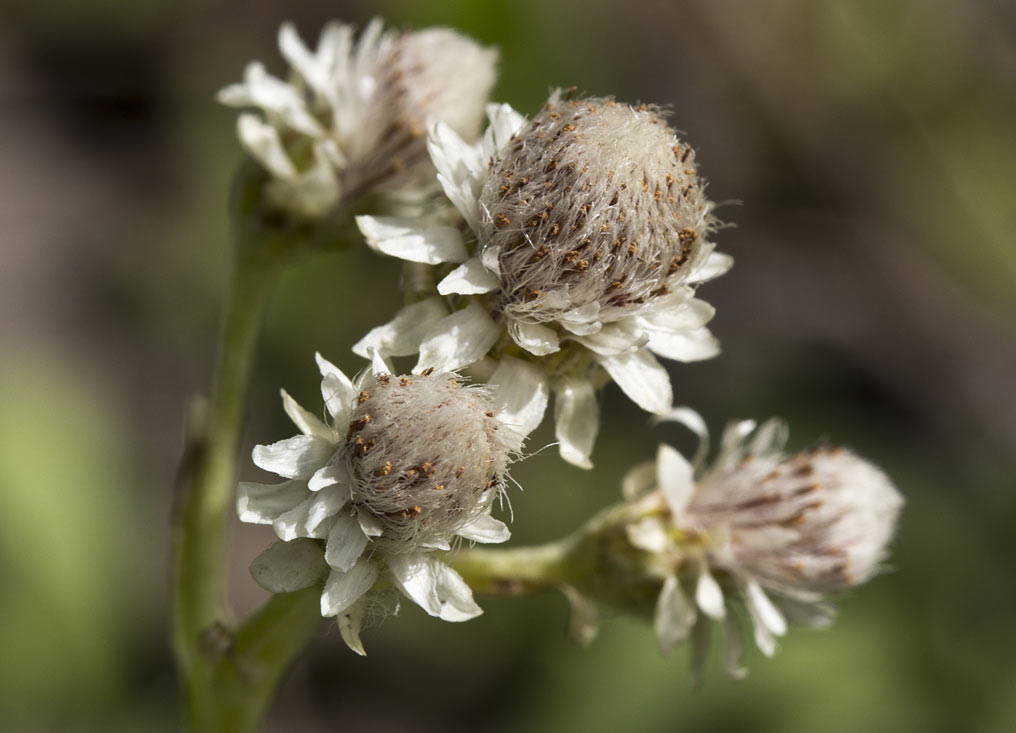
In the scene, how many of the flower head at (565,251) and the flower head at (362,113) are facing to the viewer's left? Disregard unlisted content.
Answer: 0

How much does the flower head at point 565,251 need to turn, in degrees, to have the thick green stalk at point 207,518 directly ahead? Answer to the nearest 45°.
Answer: approximately 135° to its right

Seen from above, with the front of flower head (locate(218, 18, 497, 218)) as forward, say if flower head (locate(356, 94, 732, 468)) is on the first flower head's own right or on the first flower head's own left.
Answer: on the first flower head's own right

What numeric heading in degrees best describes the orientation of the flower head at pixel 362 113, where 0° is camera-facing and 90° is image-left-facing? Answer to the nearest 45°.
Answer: approximately 270°

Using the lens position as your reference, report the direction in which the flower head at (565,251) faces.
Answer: facing the viewer and to the right of the viewer

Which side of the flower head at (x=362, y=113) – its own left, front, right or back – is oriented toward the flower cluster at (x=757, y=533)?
front

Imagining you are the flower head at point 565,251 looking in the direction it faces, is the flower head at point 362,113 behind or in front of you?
behind
